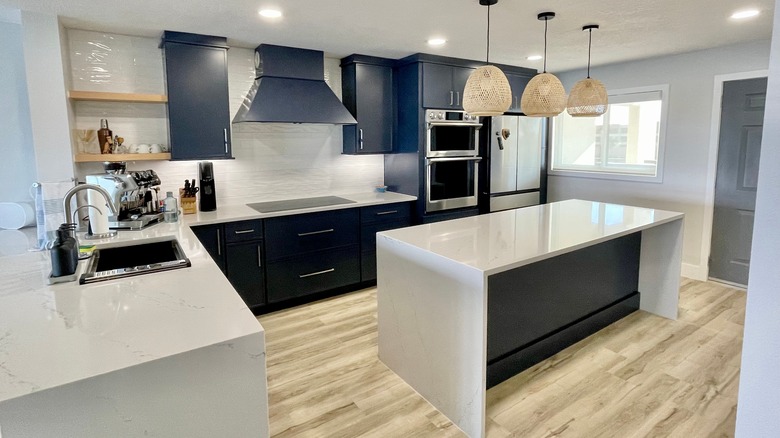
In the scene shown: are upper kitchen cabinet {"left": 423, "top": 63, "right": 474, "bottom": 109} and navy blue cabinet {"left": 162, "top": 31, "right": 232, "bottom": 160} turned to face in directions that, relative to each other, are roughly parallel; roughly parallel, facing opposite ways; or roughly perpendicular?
roughly parallel

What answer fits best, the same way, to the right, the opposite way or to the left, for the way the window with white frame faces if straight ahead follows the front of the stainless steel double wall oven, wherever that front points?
to the right

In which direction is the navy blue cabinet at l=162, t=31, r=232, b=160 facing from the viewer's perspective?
toward the camera

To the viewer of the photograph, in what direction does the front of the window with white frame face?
facing the viewer and to the left of the viewer

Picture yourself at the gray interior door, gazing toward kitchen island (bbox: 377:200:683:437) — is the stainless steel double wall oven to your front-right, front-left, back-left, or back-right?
front-right

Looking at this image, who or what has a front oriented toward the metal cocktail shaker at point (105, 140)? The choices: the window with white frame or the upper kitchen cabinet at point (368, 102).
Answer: the window with white frame

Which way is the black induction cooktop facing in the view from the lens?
facing the viewer and to the right of the viewer

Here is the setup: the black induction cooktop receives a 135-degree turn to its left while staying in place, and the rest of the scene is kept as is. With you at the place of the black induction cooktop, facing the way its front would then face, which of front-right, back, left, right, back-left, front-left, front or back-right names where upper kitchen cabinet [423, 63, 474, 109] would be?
right

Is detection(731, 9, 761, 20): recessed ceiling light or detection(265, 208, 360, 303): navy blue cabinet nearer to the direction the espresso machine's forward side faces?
the recessed ceiling light

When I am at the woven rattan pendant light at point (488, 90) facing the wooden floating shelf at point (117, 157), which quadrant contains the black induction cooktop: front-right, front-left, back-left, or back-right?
front-right

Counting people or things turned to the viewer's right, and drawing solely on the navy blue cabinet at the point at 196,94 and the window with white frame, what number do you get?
0

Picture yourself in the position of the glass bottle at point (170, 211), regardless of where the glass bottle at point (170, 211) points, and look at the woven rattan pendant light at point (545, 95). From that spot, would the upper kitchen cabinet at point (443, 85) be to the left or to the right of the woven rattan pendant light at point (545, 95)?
left

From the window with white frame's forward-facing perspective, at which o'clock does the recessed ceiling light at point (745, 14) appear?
The recessed ceiling light is roughly at 10 o'clock from the window with white frame.

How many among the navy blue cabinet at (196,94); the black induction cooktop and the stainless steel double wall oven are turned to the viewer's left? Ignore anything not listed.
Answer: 0
